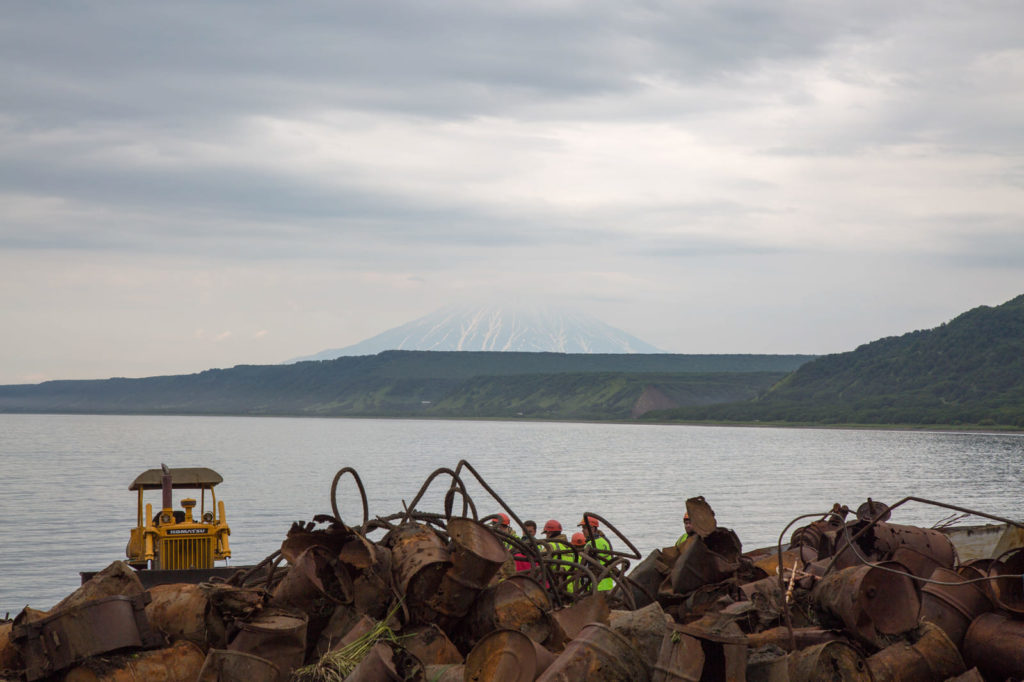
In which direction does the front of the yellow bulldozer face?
toward the camera

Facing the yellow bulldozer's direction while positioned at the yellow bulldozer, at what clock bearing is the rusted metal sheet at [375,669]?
The rusted metal sheet is roughly at 12 o'clock from the yellow bulldozer.

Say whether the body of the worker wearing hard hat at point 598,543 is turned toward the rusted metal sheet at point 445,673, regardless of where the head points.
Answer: no

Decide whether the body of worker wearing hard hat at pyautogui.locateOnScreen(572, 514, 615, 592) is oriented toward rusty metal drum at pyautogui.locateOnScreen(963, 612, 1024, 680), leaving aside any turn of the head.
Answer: no

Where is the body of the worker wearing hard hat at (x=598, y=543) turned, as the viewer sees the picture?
to the viewer's left

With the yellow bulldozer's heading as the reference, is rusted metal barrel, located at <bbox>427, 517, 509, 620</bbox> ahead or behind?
ahead

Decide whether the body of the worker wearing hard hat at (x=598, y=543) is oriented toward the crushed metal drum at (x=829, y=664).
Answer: no

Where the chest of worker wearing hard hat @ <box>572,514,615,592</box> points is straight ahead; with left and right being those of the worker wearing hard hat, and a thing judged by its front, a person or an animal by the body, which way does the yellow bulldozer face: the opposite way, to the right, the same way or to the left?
to the left

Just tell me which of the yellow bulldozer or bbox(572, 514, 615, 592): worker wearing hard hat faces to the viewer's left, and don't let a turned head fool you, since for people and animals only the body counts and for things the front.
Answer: the worker wearing hard hat
